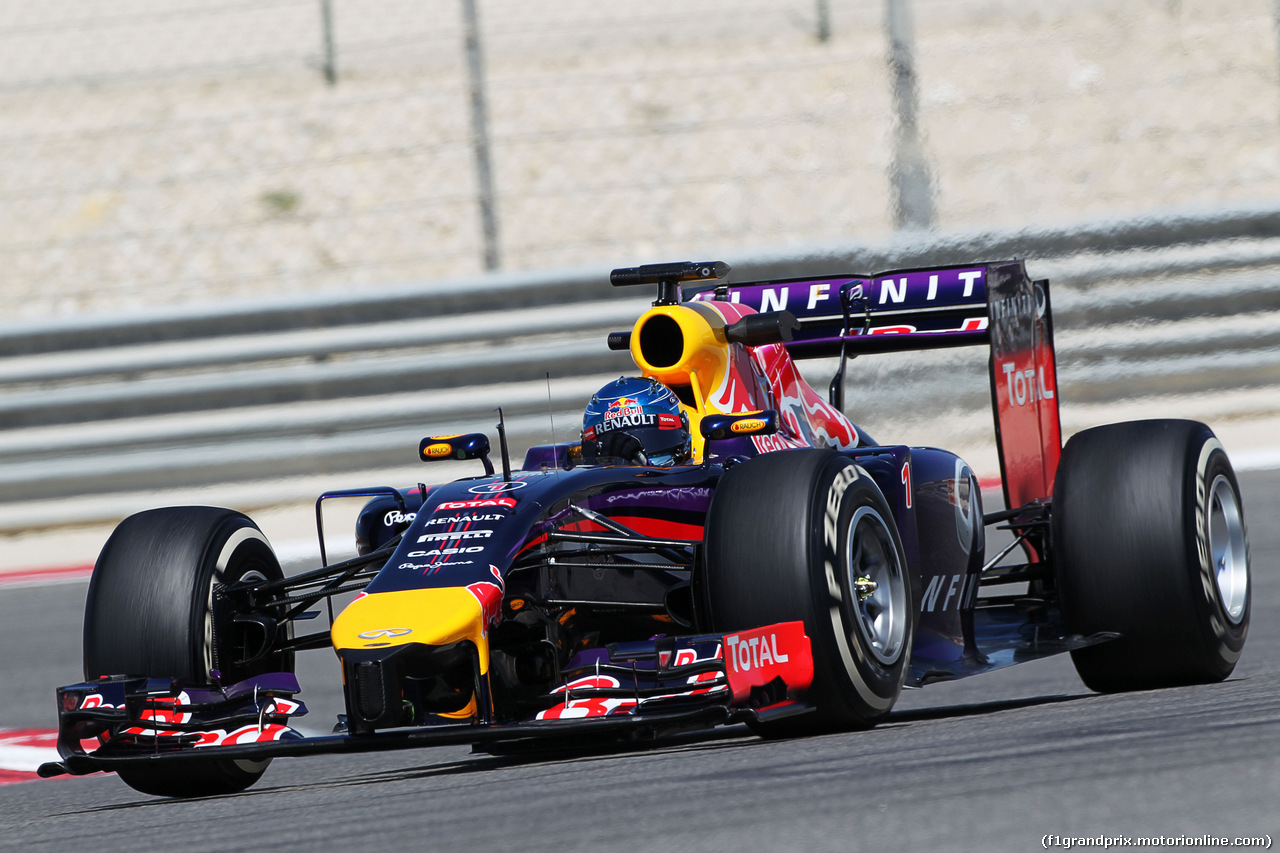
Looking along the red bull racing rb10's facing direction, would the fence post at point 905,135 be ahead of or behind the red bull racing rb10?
behind

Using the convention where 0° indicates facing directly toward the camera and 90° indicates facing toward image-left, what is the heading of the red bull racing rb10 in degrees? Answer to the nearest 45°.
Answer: approximately 45°

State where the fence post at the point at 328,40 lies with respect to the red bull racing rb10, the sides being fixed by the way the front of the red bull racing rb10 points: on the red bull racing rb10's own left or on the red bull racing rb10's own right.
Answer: on the red bull racing rb10's own right

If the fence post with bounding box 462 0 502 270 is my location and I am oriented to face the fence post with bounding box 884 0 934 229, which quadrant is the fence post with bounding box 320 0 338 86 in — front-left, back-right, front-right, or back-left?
back-left

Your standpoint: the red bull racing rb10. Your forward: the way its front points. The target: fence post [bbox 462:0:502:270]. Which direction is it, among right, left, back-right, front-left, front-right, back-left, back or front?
back-right
